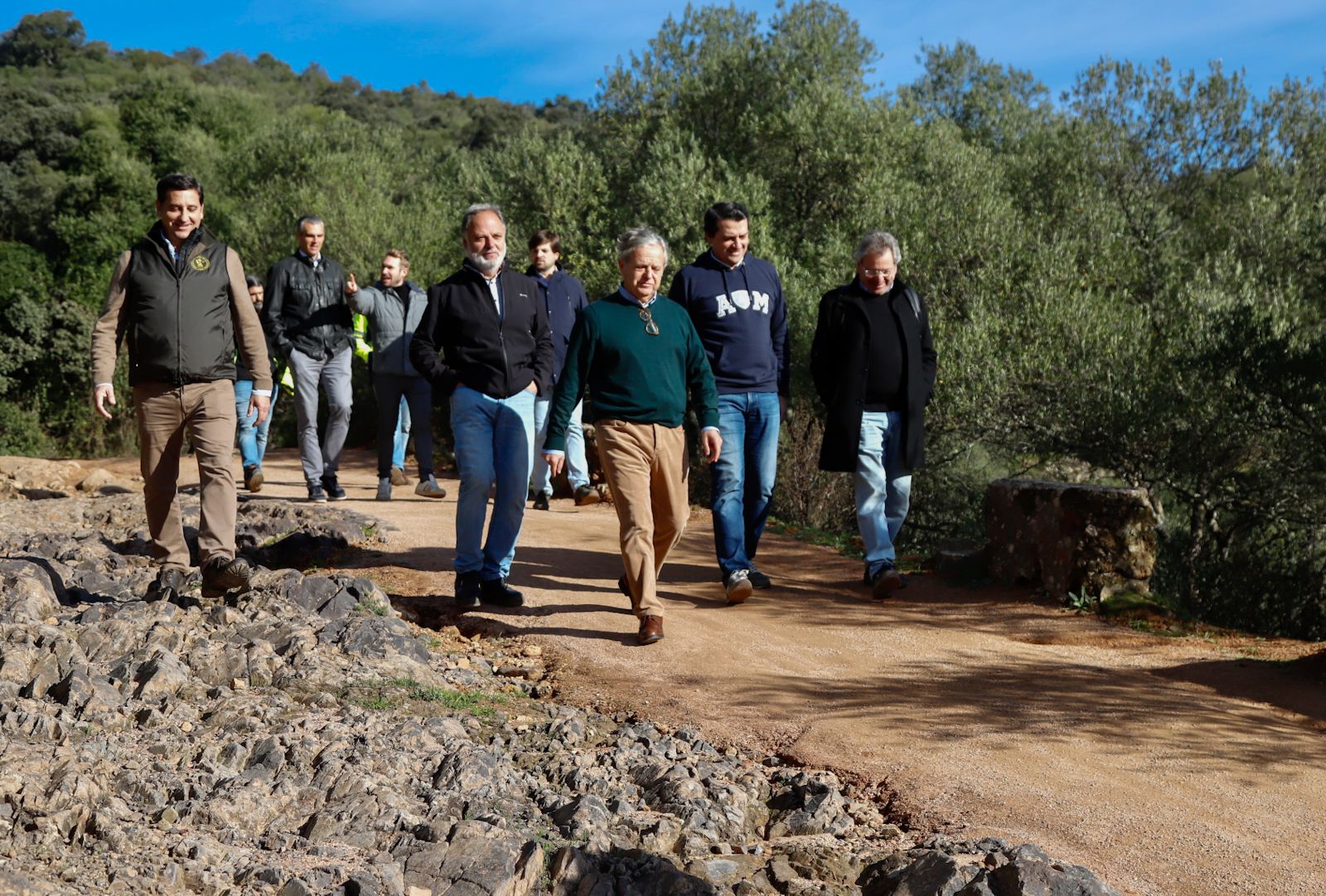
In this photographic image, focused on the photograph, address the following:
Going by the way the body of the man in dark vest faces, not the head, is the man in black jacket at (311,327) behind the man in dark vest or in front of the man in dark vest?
behind

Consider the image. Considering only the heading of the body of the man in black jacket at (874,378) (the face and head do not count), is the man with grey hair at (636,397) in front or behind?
in front

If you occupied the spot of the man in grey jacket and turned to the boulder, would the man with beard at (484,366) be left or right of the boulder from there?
right

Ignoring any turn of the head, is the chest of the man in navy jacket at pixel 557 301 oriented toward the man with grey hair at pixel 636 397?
yes

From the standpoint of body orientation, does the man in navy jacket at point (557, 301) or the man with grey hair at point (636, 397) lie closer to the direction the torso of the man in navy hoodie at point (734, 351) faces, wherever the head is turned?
the man with grey hair

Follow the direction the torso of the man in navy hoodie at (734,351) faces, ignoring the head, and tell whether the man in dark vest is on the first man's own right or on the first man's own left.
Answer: on the first man's own right
